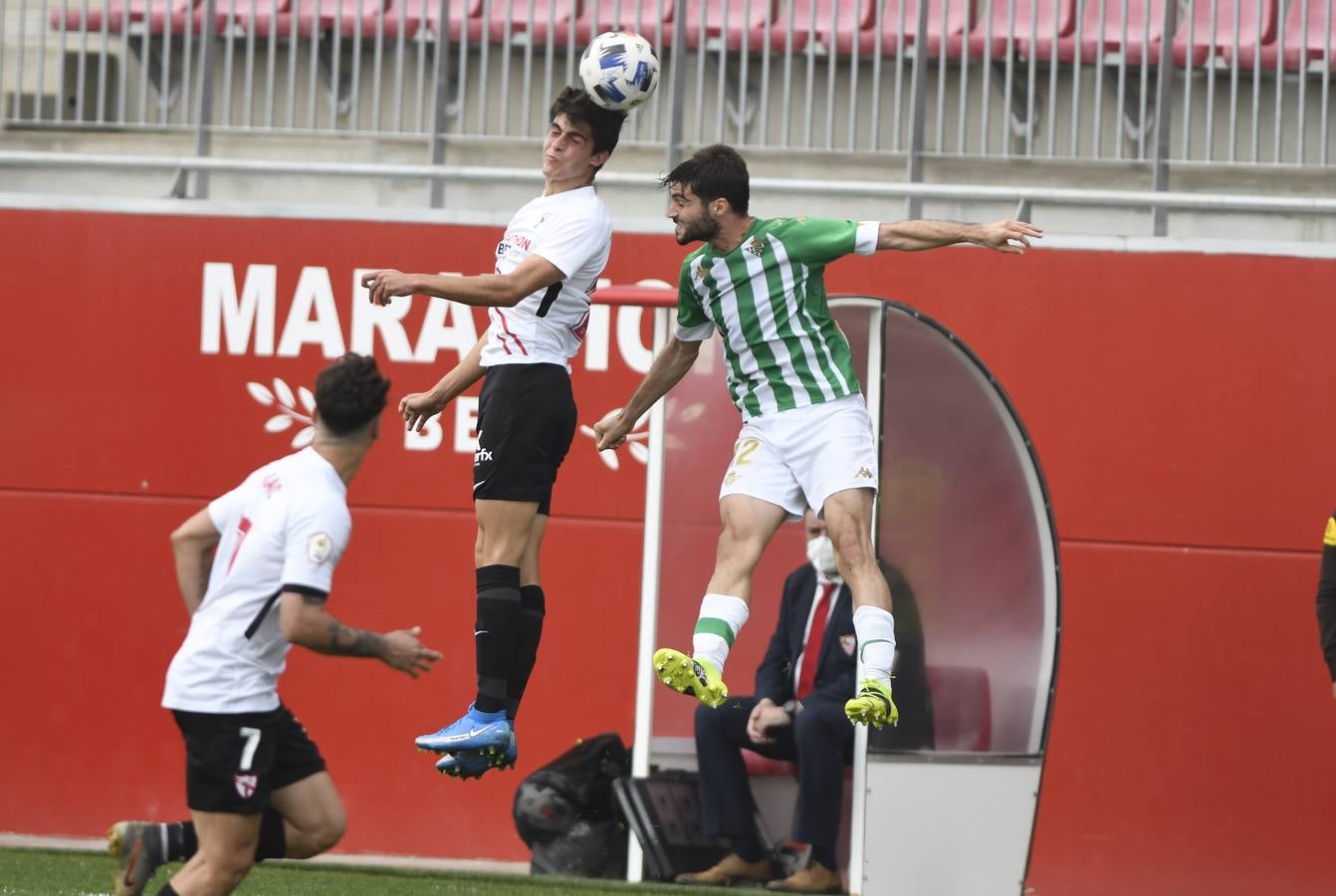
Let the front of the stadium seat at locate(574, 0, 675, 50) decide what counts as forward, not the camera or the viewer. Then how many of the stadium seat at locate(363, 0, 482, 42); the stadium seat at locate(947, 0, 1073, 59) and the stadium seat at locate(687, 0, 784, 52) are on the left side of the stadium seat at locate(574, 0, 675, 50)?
2

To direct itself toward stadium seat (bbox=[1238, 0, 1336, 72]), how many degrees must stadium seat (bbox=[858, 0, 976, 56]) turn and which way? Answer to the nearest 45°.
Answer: approximately 90° to its left

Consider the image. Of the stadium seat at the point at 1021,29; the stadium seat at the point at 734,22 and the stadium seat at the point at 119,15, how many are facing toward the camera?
3

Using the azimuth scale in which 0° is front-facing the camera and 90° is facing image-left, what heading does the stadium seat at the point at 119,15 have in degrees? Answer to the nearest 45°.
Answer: approximately 0°

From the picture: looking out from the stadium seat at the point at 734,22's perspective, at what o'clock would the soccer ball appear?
The soccer ball is roughly at 12 o'clock from the stadium seat.

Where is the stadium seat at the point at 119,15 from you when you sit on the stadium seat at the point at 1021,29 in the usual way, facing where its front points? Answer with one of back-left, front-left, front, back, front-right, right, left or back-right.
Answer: right

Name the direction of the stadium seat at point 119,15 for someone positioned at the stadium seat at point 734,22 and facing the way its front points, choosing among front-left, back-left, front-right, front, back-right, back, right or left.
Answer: right
